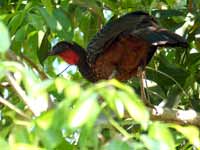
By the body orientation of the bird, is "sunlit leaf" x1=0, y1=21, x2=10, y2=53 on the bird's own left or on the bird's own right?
on the bird's own left

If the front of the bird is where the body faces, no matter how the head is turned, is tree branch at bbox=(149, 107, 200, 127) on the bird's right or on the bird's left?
on the bird's left

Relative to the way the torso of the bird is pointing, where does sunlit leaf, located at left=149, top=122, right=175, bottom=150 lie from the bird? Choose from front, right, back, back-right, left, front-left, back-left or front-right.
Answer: left

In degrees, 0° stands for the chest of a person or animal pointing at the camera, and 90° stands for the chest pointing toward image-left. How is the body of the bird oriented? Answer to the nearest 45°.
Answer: approximately 90°

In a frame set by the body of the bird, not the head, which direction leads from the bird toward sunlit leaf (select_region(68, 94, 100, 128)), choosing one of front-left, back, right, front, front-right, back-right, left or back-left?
left

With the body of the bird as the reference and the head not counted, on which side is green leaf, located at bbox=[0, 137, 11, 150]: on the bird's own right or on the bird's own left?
on the bird's own left
